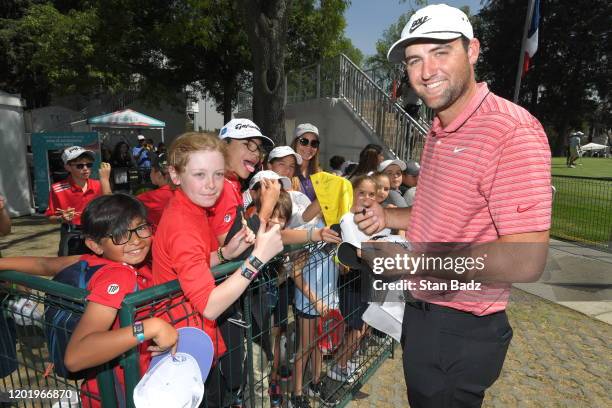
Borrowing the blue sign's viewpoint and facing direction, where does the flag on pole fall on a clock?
The flag on pole is roughly at 10 o'clock from the blue sign.

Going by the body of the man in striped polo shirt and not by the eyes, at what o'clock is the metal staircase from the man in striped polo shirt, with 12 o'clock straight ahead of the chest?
The metal staircase is roughly at 4 o'clock from the man in striped polo shirt.

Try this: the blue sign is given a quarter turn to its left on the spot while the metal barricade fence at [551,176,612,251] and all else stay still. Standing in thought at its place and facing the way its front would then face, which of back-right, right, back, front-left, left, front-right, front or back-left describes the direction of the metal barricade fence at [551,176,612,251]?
front-right

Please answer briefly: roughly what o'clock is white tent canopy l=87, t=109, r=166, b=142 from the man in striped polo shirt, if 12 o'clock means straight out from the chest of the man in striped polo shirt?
The white tent canopy is roughly at 3 o'clock from the man in striped polo shirt.

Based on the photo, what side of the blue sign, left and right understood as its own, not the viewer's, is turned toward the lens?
front

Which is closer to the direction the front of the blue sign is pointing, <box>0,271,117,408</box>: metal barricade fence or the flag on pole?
the metal barricade fence

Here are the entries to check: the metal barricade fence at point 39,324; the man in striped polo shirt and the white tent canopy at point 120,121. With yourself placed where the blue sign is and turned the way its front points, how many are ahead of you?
2

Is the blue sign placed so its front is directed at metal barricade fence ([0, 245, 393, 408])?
yes

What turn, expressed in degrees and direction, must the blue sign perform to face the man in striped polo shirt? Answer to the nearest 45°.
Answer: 0° — it already faces them

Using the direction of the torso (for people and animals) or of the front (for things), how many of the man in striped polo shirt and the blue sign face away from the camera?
0

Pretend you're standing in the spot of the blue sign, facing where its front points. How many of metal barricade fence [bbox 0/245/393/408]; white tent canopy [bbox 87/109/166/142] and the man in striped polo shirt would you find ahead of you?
2

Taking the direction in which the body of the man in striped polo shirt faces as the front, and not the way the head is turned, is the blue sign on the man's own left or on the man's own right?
on the man's own right
